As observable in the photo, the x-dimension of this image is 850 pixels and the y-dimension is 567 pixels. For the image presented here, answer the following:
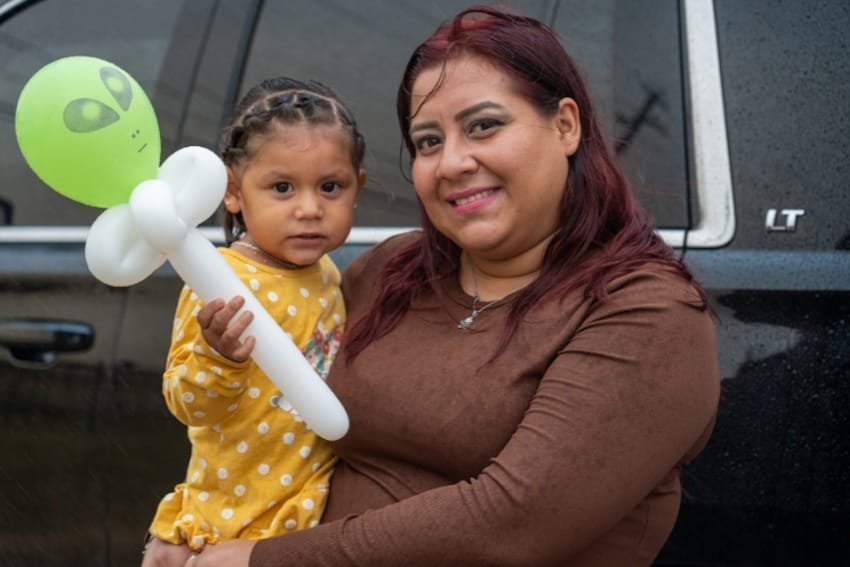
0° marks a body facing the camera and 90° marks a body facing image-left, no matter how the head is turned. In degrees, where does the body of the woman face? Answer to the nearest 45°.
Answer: approximately 45°

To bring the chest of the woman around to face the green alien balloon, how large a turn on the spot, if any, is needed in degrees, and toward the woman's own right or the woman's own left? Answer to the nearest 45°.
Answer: approximately 45° to the woman's own right
